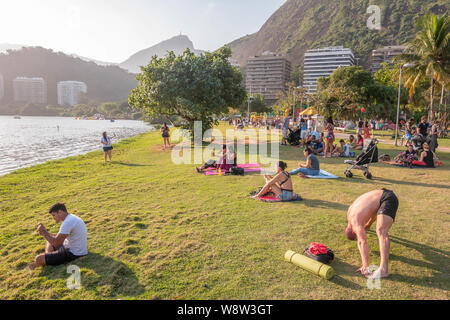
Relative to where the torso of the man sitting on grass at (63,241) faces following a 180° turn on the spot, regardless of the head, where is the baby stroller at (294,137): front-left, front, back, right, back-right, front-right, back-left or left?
front-left

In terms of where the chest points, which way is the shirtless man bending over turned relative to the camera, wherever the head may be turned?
to the viewer's left

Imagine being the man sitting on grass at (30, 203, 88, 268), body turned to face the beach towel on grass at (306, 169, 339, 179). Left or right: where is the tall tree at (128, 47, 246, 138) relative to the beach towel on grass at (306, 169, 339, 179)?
left

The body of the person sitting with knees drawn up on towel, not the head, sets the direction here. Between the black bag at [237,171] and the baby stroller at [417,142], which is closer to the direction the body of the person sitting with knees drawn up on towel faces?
the black bag

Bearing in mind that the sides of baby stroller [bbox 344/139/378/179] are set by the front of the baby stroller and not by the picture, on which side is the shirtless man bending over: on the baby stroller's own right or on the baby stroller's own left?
on the baby stroller's own left

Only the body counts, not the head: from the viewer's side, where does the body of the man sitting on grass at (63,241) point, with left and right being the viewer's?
facing to the left of the viewer

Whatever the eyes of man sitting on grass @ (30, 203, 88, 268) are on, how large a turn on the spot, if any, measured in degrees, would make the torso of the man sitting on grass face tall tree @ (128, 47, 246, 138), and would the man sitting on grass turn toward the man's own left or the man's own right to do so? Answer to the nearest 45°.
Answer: approximately 135° to the man's own right
